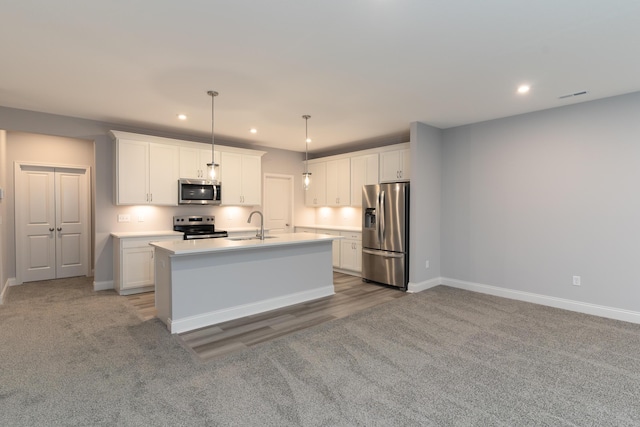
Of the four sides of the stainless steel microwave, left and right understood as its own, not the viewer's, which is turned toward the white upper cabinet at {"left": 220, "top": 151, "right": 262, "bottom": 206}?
left

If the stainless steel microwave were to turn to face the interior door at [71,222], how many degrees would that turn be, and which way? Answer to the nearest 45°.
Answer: approximately 135° to its right

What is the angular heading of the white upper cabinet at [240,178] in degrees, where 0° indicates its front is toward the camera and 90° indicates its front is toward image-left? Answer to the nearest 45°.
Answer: approximately 0°

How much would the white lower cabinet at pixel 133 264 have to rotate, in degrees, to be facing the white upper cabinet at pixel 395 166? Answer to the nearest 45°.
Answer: approximately 90° to its left

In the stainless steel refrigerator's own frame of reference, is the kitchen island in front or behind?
in front

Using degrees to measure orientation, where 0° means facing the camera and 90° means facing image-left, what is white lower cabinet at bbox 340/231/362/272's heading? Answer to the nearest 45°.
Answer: approximately 45°

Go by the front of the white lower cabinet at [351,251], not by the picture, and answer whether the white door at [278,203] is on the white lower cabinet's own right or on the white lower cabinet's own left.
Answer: on the white lower cabinet's own right
